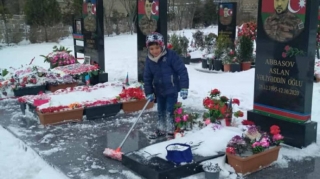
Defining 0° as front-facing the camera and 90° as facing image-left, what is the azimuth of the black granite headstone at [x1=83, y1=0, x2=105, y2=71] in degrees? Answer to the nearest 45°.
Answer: approximately 45°

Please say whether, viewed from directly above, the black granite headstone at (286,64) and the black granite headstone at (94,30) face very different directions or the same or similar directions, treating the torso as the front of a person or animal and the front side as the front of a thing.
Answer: same or similar directions

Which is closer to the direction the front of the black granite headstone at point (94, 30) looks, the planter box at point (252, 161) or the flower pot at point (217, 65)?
the planter box

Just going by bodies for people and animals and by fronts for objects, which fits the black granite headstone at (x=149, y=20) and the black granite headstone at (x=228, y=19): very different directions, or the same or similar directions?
same or similar directions

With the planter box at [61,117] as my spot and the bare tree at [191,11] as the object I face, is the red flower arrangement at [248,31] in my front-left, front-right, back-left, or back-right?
front-right

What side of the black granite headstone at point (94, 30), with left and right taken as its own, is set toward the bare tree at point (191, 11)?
back

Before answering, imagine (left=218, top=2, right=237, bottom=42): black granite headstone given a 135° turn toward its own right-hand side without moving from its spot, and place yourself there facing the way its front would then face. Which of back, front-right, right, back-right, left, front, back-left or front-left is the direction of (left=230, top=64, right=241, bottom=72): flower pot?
back

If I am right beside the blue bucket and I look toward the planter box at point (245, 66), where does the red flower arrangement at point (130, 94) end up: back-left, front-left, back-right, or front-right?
front-left

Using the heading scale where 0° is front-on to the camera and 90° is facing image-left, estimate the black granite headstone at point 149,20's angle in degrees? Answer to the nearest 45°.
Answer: approximately 45°

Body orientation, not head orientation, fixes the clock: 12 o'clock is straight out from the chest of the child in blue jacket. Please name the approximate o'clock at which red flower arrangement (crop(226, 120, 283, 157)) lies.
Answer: The red flower arrangement is roughly at 9 o'clock from the child in blue jacket.

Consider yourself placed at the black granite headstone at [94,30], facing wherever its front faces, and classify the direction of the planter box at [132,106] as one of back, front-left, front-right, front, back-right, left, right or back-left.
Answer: front-left

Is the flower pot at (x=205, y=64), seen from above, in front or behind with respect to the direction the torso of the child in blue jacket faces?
behind

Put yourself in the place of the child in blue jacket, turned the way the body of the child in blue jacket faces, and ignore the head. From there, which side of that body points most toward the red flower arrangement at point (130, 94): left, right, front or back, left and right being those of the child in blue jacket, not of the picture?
right

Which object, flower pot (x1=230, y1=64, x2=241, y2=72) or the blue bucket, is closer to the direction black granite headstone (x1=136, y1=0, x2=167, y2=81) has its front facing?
the blue bucket

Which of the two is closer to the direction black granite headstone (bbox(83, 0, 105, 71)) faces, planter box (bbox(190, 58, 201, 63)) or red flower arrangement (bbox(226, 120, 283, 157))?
the red flower arrangement
